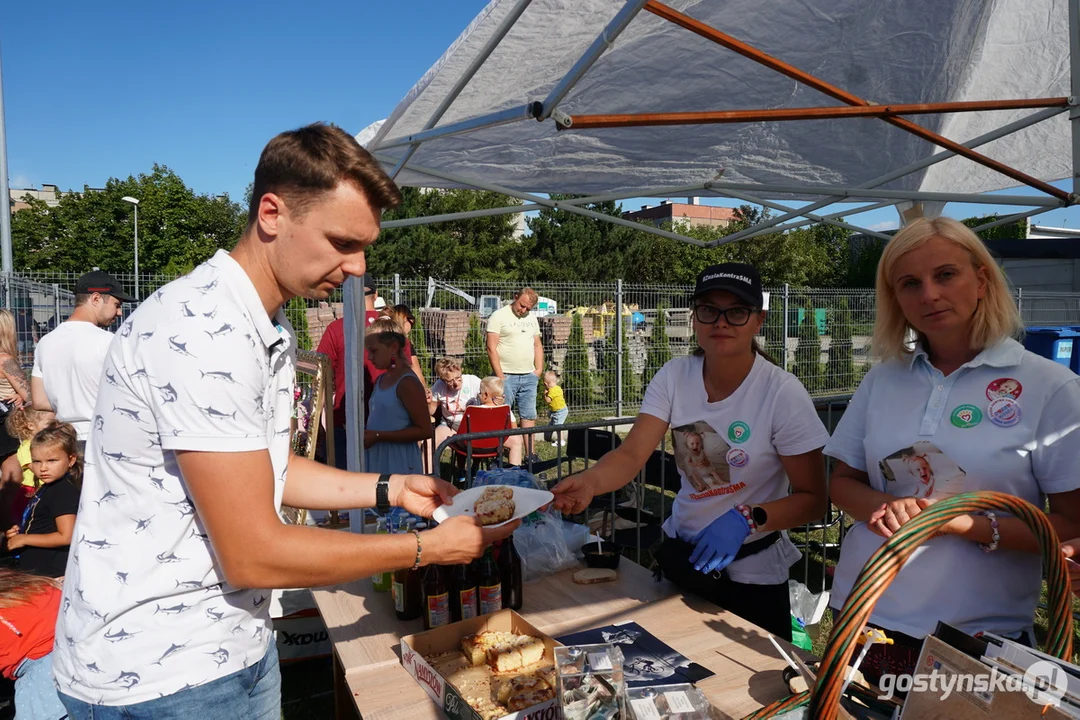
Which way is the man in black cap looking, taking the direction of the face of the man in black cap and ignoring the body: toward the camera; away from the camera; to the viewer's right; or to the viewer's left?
to the viewer's right

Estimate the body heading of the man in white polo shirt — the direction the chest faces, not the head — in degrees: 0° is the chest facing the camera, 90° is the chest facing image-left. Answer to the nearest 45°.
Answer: approximately 270°

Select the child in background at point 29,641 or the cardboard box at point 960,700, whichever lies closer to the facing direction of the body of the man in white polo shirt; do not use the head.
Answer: the cardboard box

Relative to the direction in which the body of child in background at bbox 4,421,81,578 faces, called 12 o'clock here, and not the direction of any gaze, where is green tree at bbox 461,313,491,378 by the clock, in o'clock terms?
The green tree is roughly at 6 o'clock from the child in background.

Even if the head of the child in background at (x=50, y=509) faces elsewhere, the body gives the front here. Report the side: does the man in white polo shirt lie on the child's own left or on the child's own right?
on the child's own left

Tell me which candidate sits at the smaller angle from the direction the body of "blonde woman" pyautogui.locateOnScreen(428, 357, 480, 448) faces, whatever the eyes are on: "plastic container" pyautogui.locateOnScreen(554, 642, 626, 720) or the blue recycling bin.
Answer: the plastic container

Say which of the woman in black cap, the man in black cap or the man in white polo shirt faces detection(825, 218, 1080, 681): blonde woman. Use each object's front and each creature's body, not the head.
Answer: the man in white polo shirt

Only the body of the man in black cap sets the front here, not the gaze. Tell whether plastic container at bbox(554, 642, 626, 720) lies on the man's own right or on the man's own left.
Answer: on the man's own right

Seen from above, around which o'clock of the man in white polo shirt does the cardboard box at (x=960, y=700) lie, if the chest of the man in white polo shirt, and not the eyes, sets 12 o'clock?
The cardboard box is roughly at 1 o'clock from the man in white polo shirt.

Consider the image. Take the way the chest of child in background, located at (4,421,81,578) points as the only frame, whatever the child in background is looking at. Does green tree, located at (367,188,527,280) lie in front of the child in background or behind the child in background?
behind

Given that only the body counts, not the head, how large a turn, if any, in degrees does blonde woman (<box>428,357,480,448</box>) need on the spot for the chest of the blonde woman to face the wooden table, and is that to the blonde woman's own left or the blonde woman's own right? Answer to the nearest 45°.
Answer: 0° — they already face it
